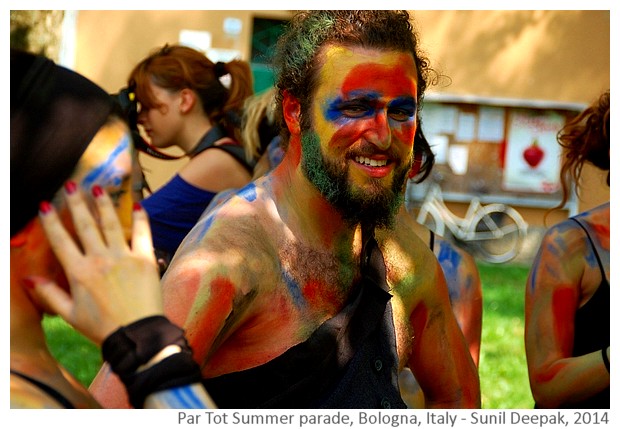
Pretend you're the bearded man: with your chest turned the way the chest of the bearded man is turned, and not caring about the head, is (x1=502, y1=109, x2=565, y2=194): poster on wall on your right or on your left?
on your left

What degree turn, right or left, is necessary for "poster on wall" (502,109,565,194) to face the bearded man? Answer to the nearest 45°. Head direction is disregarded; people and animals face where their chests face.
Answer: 0° — it already faces them

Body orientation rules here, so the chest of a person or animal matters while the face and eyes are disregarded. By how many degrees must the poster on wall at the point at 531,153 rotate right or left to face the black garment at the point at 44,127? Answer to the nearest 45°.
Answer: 0° — it already faces it

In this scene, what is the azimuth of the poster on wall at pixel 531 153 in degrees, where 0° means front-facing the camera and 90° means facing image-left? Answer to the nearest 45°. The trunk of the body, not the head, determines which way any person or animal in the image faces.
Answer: approximately 0°

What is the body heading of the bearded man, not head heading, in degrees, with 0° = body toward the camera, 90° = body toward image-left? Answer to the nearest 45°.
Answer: approximately 315°

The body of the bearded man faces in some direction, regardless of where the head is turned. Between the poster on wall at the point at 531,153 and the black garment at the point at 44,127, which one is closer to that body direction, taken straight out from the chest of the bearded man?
the black garment

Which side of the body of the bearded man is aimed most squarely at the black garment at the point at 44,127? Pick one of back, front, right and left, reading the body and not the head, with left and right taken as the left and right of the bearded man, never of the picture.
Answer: right
